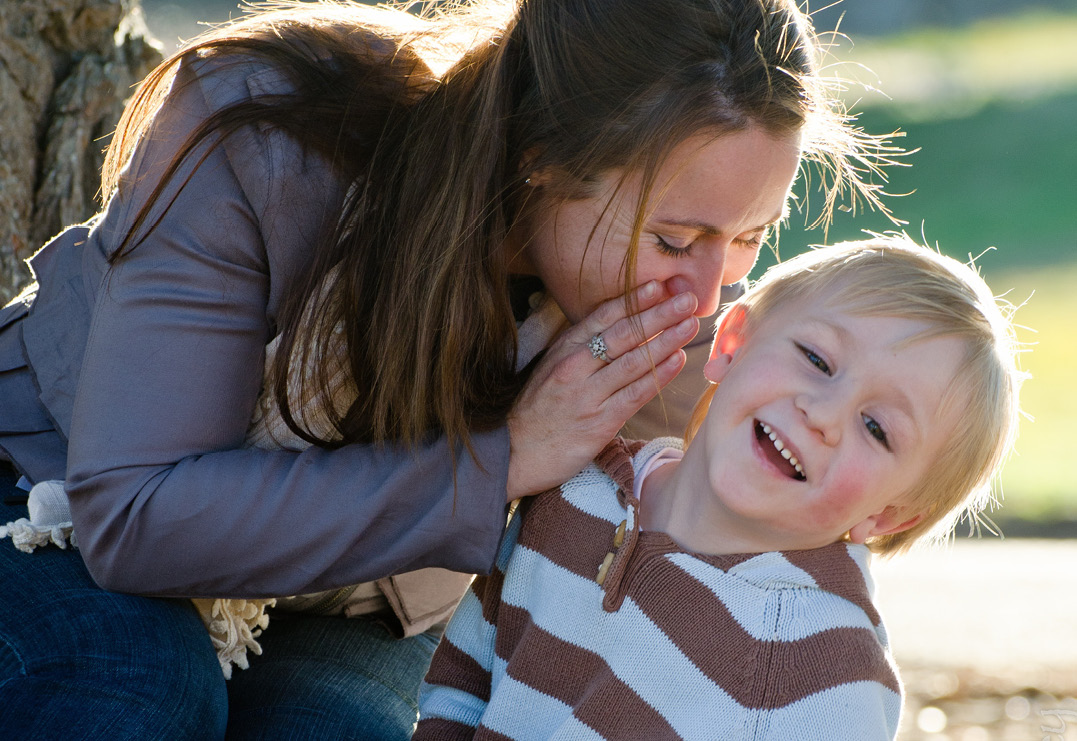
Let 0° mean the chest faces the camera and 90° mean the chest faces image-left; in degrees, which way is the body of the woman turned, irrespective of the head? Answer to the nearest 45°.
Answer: approximately 315°

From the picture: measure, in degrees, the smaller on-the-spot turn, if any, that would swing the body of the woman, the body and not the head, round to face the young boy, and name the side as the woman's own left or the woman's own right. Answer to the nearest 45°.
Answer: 0° — they already face them
